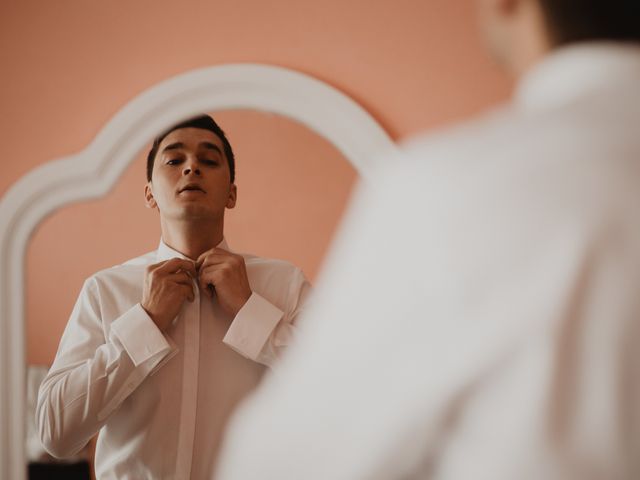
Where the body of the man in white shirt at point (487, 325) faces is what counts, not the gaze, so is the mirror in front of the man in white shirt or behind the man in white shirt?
in front

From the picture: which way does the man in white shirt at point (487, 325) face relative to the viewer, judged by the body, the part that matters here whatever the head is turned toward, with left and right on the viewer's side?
facing away from the viewer and to the left of the viewer
